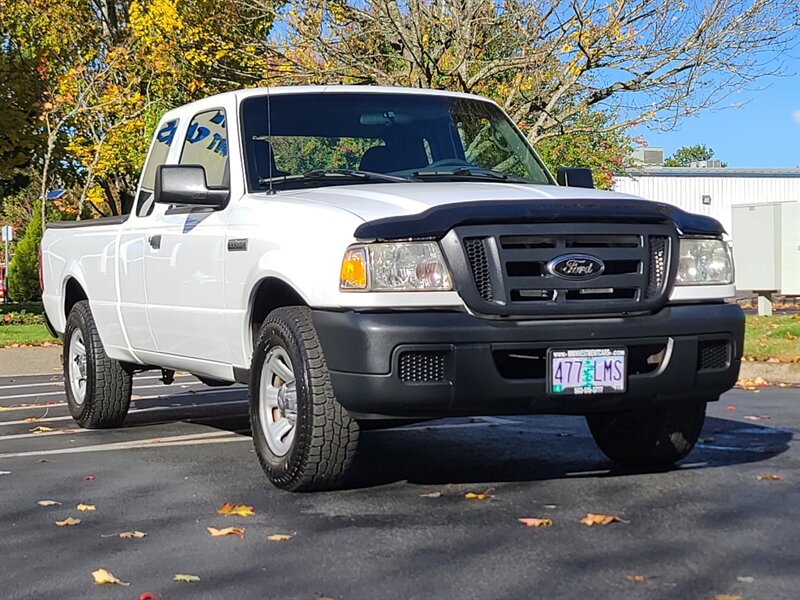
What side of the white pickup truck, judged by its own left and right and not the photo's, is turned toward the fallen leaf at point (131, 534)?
right

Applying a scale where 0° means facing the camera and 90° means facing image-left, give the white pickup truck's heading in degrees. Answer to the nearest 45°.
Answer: approximately 315°

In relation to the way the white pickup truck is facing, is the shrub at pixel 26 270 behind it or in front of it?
behind

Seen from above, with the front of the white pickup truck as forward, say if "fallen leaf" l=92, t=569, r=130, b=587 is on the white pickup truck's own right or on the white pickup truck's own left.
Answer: on the white pickup truck's own right

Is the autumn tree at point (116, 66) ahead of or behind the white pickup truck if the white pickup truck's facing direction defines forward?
behind
